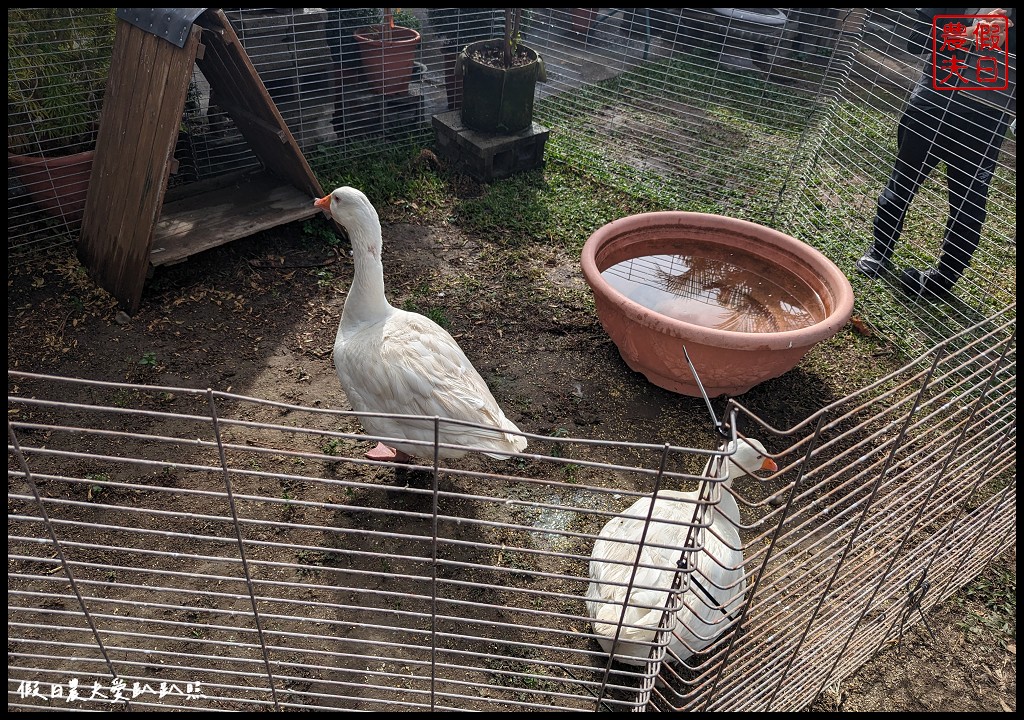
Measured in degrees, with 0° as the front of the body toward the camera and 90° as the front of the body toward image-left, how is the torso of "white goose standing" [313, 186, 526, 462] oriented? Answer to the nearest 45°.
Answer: approximately 90°

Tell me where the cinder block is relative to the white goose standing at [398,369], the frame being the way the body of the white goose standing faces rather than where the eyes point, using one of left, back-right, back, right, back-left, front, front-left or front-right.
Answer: right

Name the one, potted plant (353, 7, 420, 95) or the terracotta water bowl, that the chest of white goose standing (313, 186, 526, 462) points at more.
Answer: the potted plant

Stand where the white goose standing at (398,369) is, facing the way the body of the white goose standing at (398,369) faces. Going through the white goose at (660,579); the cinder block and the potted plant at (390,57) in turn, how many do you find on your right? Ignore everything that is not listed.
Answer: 2

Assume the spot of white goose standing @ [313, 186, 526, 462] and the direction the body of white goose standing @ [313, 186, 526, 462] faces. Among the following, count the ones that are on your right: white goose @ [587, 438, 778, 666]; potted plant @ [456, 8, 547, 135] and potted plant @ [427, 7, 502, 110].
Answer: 2

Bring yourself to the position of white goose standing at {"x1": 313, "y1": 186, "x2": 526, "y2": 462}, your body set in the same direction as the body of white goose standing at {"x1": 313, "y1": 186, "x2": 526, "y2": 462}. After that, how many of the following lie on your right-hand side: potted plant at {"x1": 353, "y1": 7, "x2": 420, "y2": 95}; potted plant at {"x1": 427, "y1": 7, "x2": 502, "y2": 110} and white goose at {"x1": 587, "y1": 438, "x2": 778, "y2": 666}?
2

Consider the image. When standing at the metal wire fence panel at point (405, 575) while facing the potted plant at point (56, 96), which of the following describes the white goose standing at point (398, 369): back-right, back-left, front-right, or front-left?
front-right

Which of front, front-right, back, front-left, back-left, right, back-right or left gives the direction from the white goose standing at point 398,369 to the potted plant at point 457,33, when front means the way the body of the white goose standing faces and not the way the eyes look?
right

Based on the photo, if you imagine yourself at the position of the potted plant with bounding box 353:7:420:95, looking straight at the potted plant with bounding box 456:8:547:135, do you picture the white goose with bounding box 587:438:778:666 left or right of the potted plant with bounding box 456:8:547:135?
right

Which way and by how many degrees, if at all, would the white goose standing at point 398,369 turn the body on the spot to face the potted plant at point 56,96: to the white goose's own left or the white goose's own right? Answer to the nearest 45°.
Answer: approximately 45° to the white goose's own right

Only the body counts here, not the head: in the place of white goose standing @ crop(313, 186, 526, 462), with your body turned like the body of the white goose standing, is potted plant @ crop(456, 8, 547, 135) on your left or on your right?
on your right
